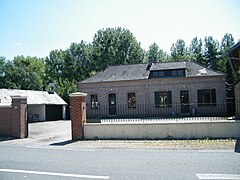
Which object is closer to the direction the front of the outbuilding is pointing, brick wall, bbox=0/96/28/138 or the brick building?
the brick wall

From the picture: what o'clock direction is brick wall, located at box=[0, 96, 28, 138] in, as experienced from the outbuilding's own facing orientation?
The brick wall is roughly at 12 o'clock from the outbuilding.

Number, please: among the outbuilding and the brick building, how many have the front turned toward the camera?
2

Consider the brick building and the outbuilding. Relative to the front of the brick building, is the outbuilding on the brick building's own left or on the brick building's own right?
on the brick building's own right

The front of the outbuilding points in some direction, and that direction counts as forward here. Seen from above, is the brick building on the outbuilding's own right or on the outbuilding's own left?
on the outbuilding's own left

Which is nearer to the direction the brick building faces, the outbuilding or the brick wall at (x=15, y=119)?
the brick wall
